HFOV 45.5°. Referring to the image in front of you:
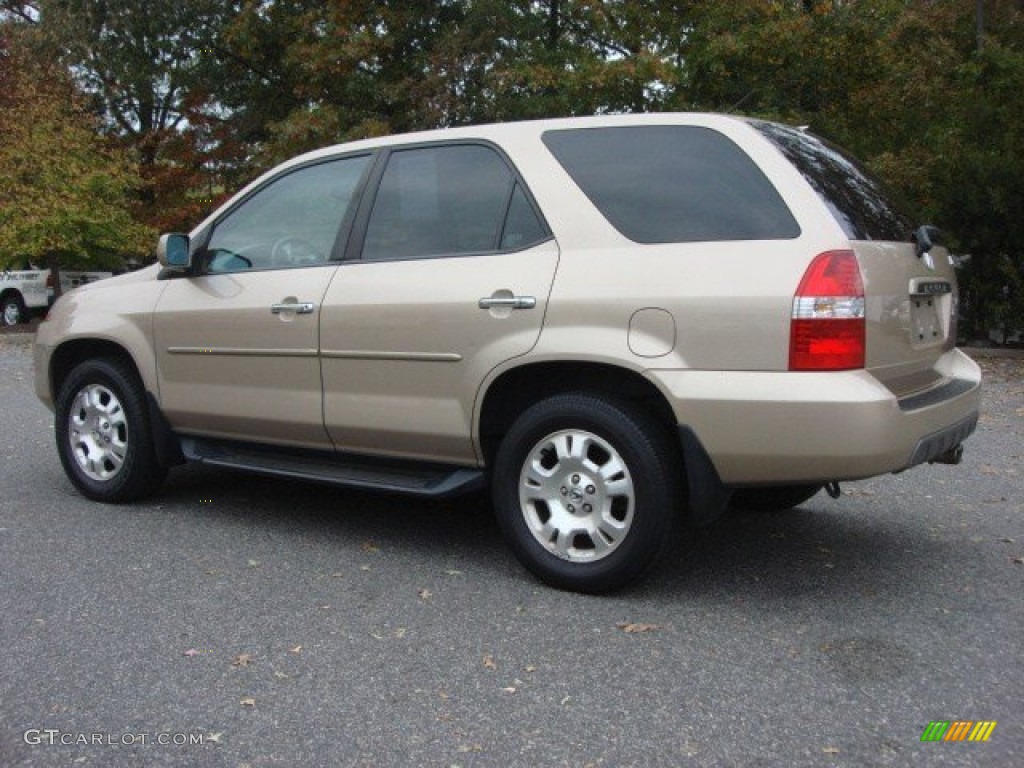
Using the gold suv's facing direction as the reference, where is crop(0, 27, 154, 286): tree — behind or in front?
in front

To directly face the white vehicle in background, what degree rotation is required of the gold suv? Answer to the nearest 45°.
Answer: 0° — it already faces it

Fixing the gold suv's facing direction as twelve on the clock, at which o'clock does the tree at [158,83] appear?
The tree is roughly at 1 o'clock from the gold suv.

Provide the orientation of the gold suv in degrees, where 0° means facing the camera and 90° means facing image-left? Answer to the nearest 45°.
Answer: approximately 135°
